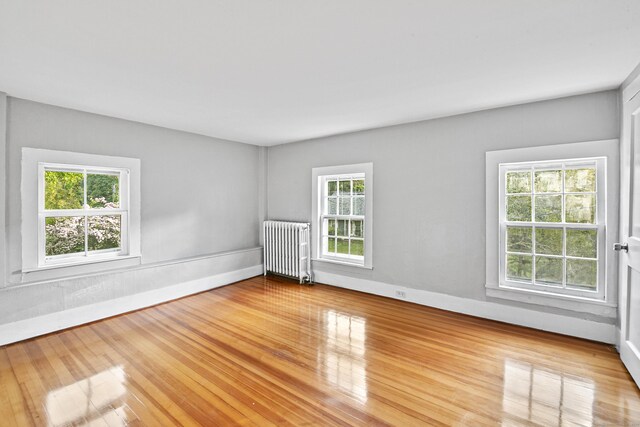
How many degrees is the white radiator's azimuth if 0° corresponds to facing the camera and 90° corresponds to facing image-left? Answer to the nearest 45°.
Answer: approximately 45°

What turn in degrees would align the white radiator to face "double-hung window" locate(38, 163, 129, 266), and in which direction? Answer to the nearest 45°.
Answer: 0° — it already faces it

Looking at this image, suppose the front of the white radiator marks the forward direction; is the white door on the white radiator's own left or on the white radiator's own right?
on the white radiator's own left

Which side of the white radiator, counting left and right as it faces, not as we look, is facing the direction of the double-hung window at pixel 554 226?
left

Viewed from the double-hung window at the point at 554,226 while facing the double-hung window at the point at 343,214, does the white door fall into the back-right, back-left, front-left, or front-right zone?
back-left

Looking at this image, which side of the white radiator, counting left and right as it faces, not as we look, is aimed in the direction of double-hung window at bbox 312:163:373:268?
left

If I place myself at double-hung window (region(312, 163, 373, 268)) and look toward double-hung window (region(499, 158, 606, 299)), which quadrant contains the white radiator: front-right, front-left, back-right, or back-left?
back-right
